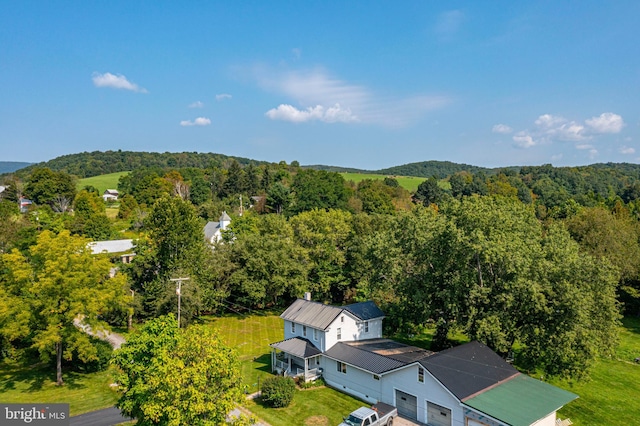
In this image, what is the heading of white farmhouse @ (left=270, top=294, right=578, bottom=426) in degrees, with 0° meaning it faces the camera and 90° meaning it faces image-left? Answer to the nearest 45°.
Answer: approximately 45°

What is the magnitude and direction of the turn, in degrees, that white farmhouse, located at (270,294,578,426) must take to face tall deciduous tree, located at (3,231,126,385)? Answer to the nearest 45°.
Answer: approximately 45° to its right

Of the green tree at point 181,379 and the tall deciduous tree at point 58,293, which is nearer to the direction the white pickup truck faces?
the green tree

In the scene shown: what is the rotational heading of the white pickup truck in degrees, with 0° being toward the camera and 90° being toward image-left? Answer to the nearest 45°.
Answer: approximately 45°

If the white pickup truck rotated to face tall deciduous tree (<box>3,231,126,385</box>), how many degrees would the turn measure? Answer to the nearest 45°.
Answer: approximately 45° to its right

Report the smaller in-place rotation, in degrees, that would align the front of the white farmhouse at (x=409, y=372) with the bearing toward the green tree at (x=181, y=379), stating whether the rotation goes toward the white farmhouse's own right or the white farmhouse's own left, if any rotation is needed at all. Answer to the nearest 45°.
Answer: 0° — it already faces it
